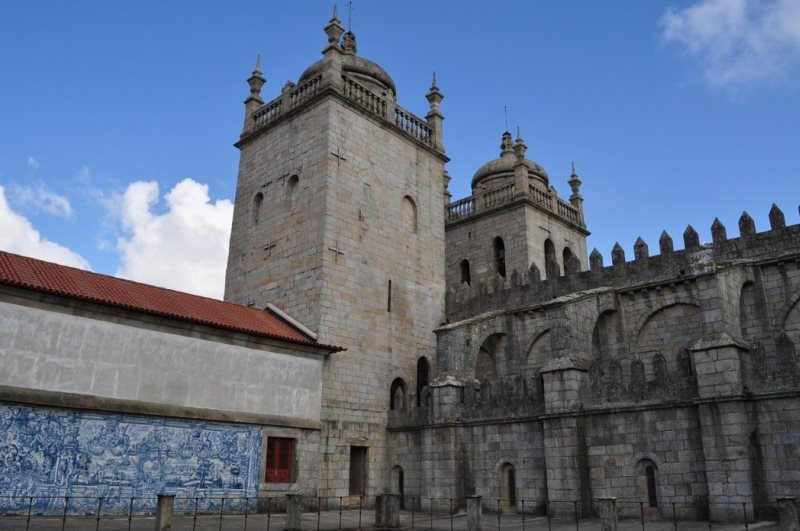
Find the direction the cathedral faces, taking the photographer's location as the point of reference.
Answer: facing away from the viewer and to the left of the viewer
